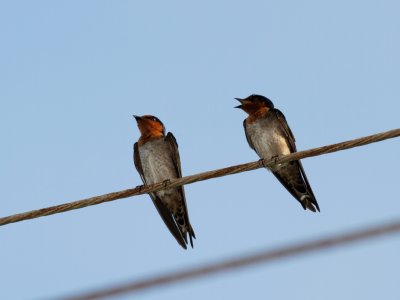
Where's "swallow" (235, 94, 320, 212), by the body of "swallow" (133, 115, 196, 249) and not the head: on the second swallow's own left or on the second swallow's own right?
on the second swallow's own left

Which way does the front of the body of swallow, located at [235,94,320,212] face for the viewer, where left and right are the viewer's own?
facing the viewer and to the left of the viewer

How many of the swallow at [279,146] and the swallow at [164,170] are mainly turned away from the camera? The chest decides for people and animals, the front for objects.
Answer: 0

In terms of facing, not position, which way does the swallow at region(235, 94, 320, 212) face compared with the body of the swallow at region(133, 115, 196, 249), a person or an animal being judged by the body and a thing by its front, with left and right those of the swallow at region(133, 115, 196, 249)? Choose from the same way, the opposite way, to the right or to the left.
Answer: the same way
